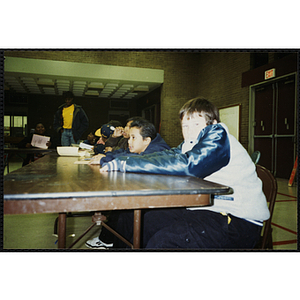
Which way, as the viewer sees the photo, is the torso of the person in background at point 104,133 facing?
to the viewer's left

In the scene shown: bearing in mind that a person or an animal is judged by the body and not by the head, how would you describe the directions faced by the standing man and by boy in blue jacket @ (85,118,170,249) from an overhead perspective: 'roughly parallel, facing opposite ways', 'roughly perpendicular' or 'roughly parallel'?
roughly perpendicular

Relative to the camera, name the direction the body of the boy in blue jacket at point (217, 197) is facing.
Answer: to the viewer's left

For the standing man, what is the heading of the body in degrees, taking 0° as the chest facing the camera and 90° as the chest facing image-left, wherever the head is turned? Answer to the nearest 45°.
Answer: approximately 0°

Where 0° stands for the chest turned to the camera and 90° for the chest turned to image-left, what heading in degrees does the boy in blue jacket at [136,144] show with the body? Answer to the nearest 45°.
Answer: approximately 90°

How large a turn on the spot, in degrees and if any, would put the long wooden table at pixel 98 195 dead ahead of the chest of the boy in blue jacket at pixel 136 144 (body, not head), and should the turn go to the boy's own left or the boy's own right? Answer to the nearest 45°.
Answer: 0° — they already face it

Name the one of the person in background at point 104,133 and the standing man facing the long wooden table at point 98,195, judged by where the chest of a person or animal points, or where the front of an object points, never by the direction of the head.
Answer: the standing man

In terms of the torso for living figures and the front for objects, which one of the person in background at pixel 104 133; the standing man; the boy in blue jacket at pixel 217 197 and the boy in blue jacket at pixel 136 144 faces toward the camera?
the standing man
